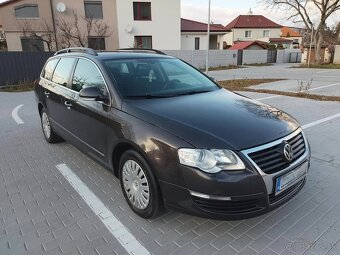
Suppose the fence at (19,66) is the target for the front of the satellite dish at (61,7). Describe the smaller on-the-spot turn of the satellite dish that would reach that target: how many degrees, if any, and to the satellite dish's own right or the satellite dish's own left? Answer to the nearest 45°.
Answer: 0° — it already faces it

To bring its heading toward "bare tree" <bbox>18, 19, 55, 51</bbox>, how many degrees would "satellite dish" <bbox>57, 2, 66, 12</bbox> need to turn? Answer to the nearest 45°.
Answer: approximately 90° to its right

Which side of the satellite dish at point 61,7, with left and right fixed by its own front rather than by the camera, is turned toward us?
front

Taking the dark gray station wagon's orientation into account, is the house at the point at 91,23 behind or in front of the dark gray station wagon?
behind

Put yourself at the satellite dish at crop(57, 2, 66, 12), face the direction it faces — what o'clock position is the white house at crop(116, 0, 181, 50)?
The white house is roughly at 9 o'clock from the satellite dish.

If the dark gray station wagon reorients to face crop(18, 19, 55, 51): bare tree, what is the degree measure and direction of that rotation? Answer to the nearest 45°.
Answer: approximately 180°

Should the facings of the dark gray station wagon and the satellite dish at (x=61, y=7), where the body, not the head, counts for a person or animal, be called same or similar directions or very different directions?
same or similar directions

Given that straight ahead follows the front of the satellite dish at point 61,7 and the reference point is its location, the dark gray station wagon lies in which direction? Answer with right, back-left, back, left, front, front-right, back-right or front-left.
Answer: front

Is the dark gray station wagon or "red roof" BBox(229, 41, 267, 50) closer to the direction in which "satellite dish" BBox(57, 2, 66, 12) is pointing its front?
the dark gray station wagon

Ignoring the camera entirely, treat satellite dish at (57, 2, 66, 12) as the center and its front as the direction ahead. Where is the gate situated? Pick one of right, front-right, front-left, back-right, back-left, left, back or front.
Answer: left

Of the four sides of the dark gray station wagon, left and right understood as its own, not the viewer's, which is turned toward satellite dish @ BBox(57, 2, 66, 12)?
back

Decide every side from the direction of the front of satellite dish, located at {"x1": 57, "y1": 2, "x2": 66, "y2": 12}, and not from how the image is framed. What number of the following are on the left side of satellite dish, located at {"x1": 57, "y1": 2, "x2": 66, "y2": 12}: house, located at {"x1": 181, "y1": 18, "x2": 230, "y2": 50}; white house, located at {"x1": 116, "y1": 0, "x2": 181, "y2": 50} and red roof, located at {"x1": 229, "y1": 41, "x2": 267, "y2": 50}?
3

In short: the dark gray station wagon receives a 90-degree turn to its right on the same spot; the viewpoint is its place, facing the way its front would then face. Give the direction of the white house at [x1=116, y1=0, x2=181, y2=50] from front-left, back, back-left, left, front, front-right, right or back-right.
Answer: back-right

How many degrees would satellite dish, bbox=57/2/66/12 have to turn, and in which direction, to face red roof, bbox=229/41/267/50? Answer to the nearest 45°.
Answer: approximately 90° to its left

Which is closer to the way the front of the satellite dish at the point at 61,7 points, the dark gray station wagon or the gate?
the dark gray station wagon

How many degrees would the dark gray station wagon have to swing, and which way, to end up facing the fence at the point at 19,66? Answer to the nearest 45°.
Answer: approximately 180°

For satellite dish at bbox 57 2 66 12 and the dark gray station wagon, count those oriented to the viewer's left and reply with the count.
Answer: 0

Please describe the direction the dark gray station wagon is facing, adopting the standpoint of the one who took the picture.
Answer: facing the viewer and to the right of the viewer
